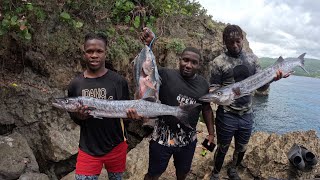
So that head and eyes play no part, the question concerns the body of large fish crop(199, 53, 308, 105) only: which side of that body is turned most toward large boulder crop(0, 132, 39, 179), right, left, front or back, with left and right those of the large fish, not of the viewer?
front

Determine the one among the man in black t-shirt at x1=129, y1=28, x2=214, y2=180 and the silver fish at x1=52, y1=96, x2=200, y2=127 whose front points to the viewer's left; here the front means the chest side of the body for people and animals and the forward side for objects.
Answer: the silver fish

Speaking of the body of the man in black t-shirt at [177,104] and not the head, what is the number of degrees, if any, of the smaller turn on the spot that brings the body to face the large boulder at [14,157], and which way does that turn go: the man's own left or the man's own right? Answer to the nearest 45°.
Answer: approximately 90° to the man's own right

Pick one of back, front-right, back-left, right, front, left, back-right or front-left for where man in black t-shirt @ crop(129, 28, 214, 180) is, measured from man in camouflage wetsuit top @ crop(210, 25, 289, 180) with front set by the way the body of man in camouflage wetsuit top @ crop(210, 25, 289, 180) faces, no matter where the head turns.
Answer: front-right

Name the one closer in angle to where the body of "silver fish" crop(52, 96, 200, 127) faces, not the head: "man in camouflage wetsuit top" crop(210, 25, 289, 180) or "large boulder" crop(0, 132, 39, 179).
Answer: the large boulder

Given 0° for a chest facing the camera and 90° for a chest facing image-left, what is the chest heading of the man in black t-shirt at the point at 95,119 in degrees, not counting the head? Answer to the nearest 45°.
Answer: approximately 0°

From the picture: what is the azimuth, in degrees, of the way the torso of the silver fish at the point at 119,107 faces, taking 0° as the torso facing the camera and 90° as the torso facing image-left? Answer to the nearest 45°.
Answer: approximately 90°

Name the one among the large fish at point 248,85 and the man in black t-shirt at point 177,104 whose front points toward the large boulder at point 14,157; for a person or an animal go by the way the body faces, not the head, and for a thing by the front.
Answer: the large fish

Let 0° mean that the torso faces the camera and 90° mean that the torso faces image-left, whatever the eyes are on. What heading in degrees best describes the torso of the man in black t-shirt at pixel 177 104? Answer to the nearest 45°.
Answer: approximately 0°

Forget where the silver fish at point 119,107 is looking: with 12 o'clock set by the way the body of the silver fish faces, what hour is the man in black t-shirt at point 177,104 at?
The man in black t-shirt is roughly at 5 o'clock from the silver fish.

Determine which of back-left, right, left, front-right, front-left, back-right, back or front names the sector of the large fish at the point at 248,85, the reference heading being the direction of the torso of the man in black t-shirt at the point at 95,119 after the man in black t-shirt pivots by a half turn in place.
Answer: right

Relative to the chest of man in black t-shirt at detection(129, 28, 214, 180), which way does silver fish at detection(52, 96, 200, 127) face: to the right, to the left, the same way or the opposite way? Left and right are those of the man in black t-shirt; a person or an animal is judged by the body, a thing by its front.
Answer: to the right
